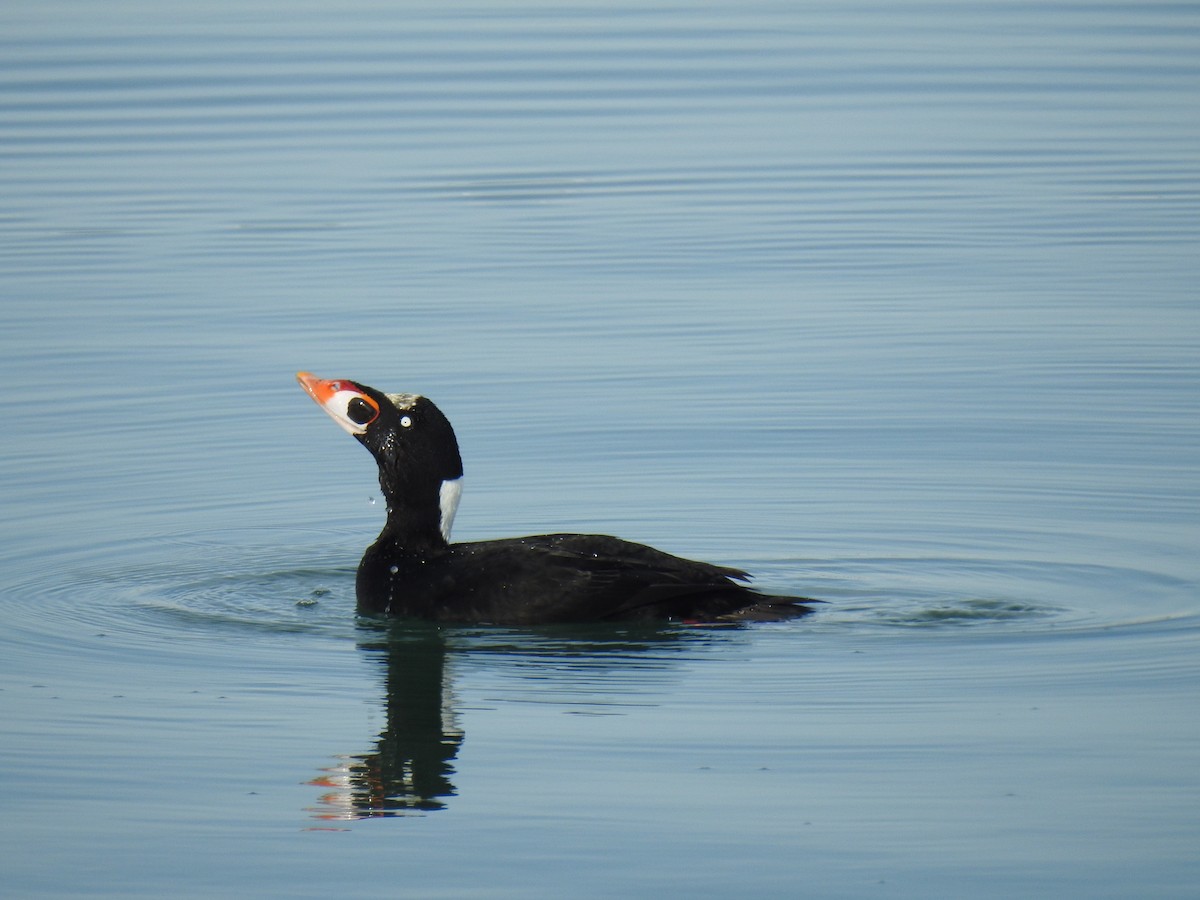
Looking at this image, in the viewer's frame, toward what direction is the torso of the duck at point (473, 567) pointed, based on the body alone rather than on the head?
to the viewer's left
